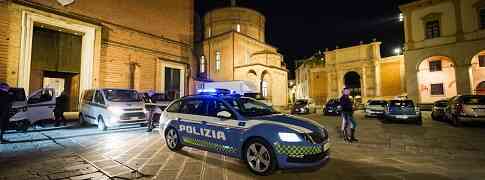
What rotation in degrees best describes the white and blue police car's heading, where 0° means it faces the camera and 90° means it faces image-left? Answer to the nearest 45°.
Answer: approximately 315°

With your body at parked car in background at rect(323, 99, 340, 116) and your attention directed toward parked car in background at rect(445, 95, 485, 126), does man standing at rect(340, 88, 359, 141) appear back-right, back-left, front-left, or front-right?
front-right

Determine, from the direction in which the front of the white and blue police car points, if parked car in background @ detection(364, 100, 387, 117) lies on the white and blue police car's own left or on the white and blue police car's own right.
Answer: on the white and blue police car's own left

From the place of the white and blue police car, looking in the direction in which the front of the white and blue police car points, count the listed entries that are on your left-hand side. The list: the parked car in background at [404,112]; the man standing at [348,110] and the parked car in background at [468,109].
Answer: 3

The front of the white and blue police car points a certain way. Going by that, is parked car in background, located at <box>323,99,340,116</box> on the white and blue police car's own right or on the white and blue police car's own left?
on the white and blue police car's own left

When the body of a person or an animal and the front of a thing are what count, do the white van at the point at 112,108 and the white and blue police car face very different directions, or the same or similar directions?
same or similar directions

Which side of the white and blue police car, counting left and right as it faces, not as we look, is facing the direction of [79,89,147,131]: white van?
back

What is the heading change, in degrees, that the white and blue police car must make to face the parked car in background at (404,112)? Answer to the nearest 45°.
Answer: approximately 90° to its left
